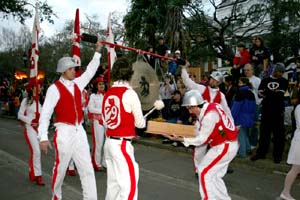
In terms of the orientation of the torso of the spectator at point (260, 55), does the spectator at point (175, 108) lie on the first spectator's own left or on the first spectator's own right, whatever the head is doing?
on the first spectator's own right

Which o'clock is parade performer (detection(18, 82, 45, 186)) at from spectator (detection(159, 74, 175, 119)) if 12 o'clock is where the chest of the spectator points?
The parade performer is roughly at 1 o'clock from the spectator.

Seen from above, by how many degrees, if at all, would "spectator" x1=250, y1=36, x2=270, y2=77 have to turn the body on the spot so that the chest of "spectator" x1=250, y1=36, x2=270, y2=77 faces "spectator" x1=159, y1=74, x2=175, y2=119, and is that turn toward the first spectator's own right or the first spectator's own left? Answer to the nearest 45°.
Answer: approximately 90° to the first spectator's own right

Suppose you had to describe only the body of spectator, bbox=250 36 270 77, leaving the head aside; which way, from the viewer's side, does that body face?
toward the camera

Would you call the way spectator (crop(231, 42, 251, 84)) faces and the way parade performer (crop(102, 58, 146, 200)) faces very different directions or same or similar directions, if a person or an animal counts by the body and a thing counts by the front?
very different directions

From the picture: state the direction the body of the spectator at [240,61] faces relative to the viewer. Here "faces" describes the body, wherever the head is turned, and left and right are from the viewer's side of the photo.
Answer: facing the viewer and to the left of the viewer

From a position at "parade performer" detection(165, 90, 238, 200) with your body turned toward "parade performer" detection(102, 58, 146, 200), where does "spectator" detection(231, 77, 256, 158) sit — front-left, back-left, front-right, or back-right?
back-right

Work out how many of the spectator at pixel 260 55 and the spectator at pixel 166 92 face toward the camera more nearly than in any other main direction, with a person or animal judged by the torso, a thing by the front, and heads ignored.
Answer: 2

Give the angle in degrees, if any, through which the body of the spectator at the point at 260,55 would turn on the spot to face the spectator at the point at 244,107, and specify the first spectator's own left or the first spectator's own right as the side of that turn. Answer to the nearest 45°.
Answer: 0° — they already face them

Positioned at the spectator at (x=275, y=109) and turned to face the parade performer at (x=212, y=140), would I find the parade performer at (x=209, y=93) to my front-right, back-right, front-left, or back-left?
front-right

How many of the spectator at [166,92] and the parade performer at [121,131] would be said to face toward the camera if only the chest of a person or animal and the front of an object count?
1

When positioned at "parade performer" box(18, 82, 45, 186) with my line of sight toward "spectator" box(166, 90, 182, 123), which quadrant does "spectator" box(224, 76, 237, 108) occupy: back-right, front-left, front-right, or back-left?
front-right

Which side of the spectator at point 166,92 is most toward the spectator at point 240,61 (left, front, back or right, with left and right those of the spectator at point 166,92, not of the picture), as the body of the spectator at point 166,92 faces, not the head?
left

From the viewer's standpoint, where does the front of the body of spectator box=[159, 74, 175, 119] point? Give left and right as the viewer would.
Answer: facing the viewer

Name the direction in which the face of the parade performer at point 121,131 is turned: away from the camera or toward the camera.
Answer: away from the camera
